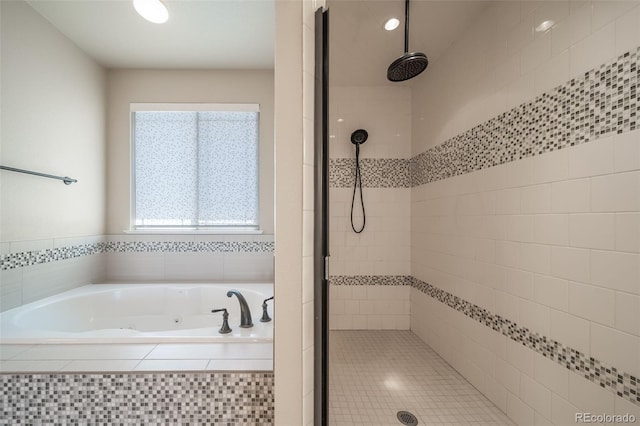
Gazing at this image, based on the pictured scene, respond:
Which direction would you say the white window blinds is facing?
toward the camera

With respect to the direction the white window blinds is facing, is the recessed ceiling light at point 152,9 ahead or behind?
ahead

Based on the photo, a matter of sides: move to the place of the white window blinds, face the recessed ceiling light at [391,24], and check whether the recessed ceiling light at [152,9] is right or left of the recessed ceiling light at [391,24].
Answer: right

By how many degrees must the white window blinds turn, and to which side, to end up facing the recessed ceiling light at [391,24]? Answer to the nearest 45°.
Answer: approximately 45° to its left
